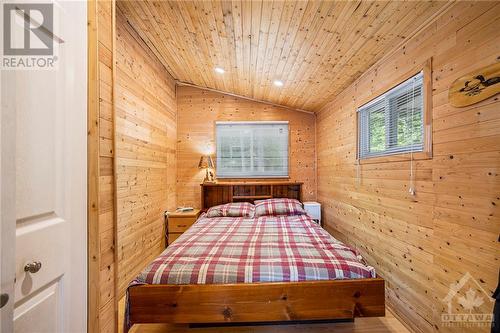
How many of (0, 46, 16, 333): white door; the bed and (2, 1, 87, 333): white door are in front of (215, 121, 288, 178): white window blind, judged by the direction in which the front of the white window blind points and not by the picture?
3

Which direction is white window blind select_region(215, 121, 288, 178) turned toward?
toward the camera

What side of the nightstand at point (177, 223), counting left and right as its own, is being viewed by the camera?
front

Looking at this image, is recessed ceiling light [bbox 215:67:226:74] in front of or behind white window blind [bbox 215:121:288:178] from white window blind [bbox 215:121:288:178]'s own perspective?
in front

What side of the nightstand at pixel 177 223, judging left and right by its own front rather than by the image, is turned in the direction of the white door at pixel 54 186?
front

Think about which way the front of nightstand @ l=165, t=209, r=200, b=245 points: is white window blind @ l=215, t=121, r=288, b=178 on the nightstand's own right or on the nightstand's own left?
on the nightstand's own left

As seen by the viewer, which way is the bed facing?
toward the camera

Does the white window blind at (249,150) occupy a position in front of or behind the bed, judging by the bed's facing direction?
behind

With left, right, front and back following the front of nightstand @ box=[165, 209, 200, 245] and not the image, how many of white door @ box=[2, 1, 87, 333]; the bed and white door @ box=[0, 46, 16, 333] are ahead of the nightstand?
3

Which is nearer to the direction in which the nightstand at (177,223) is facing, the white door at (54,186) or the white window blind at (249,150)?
the white door

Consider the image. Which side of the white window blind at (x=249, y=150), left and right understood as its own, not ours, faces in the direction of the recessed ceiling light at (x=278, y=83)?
front
